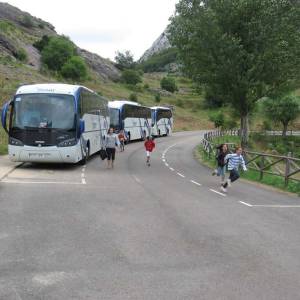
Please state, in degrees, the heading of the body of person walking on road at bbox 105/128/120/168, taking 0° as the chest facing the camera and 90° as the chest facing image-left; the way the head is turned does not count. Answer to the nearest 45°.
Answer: approximately 0°

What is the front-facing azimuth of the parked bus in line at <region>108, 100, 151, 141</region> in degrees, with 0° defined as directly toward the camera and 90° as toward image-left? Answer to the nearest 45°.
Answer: approximately 45°

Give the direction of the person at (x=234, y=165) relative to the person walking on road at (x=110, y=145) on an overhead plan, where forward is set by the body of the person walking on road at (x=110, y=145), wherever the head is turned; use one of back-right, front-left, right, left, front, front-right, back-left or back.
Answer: front-left

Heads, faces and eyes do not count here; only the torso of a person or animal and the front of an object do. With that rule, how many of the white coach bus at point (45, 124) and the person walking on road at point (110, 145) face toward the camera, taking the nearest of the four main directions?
2

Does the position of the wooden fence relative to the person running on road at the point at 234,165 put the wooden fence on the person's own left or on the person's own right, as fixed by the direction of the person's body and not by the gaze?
on the person's own left

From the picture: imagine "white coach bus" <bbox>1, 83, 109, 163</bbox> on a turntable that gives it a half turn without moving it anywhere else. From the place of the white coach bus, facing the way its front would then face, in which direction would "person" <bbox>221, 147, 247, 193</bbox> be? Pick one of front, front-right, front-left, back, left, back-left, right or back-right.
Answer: back-right

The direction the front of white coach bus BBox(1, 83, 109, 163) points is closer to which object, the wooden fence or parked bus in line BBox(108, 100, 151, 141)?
the wooden fence

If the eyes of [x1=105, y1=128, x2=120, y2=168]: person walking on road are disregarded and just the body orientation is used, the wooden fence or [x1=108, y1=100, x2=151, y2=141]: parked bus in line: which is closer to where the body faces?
the wooden fence

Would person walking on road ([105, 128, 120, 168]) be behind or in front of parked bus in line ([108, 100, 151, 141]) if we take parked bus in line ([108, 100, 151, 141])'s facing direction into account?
in front

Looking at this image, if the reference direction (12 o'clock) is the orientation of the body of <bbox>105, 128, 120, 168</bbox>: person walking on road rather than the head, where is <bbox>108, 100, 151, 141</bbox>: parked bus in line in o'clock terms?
The parked bus in line is roughly at 6 o'clock from the person walking on road.
